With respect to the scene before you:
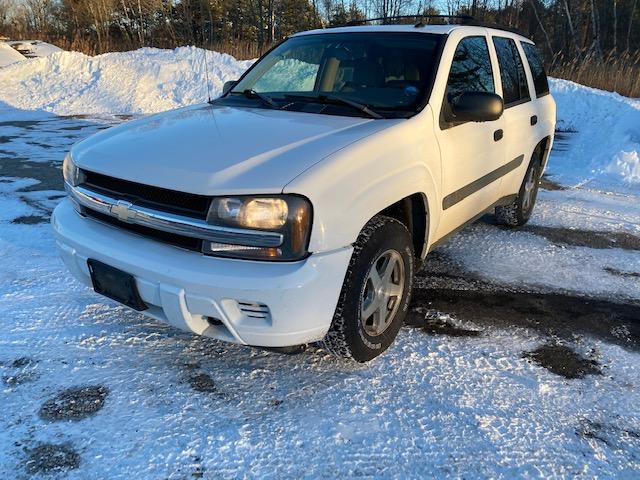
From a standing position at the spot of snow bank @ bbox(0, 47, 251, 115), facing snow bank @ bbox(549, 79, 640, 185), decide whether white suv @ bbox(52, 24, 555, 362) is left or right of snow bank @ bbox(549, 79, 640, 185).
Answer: right

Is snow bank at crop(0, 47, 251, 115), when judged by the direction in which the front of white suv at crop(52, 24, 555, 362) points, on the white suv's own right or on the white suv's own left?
on the white suv's own right

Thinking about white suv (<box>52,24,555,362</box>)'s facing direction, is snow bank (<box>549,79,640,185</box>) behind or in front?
behind

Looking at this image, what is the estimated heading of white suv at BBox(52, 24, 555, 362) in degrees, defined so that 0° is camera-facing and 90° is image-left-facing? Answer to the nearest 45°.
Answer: approximately 45°
